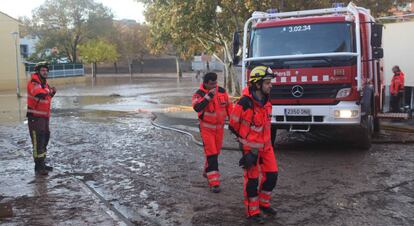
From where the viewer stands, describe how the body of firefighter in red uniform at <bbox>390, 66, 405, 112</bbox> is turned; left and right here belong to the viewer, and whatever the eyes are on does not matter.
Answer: facing to the left of the viewer

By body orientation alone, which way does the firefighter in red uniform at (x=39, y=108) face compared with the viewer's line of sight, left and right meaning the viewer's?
facing the viewer and to the right of the viewer

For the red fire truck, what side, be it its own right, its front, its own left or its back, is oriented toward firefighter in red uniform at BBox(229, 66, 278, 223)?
front

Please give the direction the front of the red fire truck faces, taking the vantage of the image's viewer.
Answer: facing the viewer

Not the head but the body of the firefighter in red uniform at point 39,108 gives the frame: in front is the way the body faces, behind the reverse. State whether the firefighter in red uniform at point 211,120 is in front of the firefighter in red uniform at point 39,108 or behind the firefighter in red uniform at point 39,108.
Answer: in front

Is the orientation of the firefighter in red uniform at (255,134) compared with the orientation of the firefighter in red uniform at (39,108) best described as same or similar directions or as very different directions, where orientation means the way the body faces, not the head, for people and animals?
same or similar directions

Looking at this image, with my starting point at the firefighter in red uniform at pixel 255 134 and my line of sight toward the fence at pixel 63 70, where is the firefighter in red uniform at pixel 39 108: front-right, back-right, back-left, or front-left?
front-left

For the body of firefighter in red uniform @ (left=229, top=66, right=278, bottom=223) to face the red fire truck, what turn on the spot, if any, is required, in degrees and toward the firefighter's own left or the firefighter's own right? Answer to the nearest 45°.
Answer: approximately 135° to the firefighter's own left

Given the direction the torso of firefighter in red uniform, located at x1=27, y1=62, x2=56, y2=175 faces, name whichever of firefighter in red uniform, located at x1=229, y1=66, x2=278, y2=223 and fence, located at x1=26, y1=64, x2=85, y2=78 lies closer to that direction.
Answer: the firefighter in red uniform
